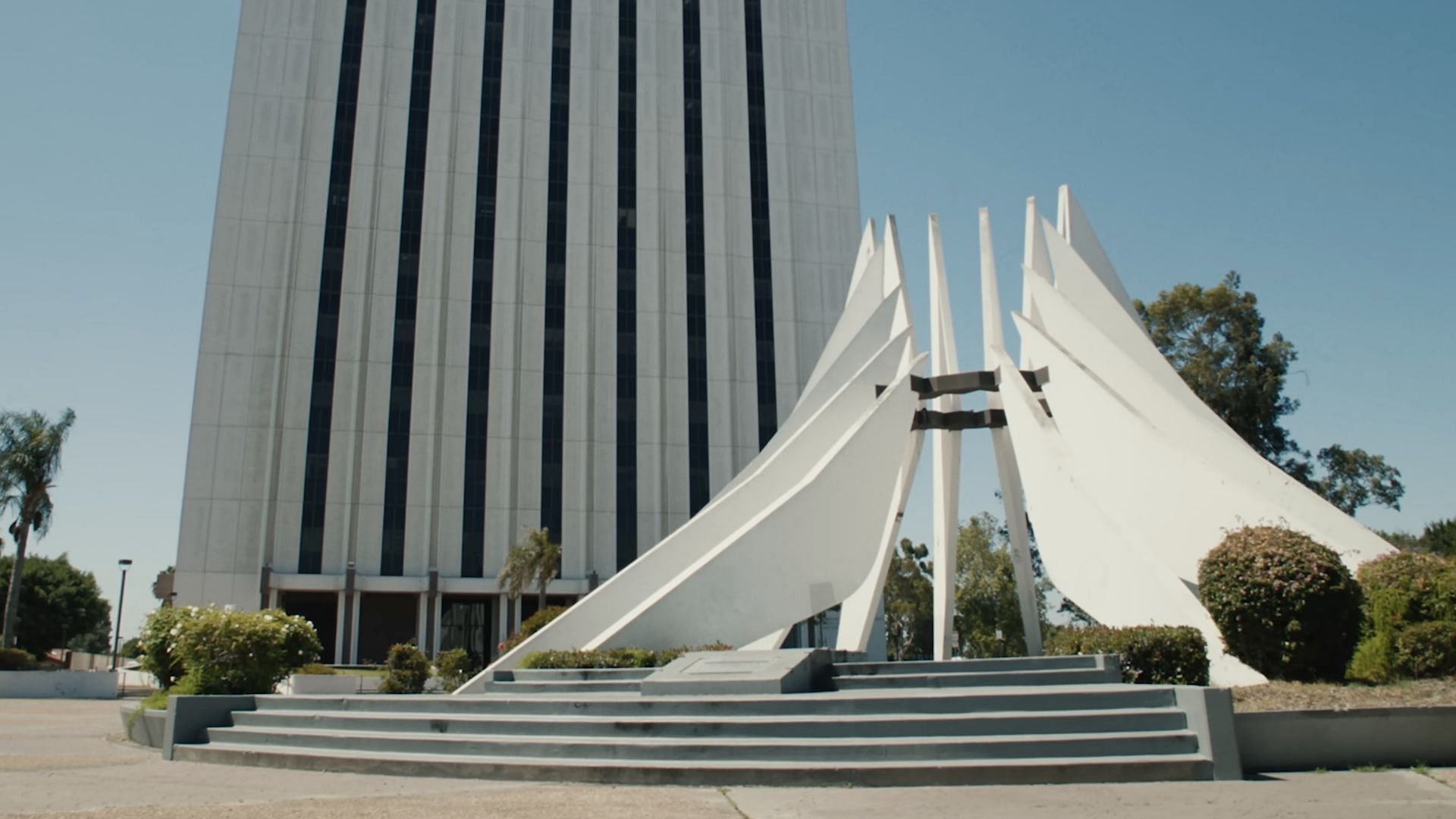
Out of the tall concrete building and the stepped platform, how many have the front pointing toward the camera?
2

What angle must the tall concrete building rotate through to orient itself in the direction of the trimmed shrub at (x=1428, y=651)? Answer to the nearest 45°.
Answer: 0° — it already faces it

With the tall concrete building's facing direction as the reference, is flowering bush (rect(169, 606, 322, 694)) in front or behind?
in front

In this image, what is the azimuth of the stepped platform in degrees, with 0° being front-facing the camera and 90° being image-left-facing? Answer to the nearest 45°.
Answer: approximately 0°

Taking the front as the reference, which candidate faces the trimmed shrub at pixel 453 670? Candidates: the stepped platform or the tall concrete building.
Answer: the tall concrete building

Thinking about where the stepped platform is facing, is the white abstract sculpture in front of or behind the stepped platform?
behind

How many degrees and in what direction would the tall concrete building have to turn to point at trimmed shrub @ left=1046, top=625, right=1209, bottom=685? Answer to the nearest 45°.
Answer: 0° — it already faces it

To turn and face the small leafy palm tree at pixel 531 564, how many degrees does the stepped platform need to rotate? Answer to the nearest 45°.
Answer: approximately 180°

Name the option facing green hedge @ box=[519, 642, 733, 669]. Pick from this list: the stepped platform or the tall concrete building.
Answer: the tall concrete building

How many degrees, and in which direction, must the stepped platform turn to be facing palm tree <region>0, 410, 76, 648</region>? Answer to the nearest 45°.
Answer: approximately 135° to its right

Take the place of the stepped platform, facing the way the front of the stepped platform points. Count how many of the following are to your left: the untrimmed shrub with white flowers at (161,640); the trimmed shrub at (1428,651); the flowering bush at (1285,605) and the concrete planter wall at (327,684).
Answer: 2

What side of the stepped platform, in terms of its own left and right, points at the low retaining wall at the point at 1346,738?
left

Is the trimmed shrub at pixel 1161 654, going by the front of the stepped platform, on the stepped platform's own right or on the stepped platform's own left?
on the stepped platform's own left

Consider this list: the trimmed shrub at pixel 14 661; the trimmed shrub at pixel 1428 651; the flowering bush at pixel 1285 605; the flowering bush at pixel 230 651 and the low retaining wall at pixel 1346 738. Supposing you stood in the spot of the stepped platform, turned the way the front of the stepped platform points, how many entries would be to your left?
3

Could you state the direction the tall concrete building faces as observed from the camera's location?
facing the viewer
